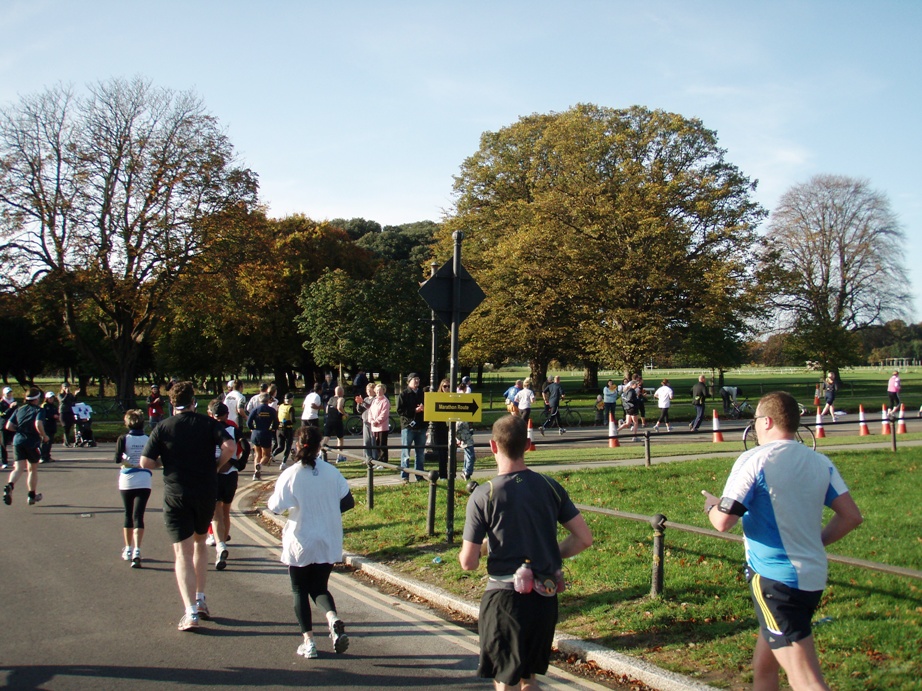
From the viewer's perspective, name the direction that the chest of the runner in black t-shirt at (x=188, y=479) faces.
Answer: away from the camera

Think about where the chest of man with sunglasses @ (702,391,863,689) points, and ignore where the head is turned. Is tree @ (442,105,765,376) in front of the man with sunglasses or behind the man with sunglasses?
in front

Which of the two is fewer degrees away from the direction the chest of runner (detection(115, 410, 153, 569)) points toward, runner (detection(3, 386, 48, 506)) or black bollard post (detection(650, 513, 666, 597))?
the runner

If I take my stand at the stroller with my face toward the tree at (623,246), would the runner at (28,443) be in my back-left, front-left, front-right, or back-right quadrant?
back-right

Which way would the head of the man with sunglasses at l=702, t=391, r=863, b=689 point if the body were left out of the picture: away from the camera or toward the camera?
away from the camera

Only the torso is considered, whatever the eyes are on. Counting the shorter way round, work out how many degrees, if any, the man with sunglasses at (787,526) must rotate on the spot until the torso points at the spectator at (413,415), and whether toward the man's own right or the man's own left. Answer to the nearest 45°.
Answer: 0° — they already face them

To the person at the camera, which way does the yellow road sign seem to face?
facing the viewer

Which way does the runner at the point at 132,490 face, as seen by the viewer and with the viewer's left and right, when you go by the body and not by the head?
facing away from the viewer

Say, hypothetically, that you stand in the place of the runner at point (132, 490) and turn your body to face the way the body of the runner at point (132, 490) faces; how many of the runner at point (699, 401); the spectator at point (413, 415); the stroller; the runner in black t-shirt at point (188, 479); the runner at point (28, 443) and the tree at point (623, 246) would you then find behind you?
1

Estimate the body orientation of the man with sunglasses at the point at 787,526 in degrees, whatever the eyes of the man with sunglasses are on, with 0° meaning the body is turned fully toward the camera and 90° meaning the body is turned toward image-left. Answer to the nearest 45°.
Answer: approximately 135°

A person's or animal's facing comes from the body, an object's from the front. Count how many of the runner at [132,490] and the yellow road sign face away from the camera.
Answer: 1

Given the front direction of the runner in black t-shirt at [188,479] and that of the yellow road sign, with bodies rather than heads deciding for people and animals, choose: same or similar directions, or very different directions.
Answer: very different directions

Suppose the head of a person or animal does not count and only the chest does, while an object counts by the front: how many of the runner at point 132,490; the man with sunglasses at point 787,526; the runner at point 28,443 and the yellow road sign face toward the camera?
1

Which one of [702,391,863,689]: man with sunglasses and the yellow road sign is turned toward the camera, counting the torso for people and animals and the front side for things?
the yellow road sign
